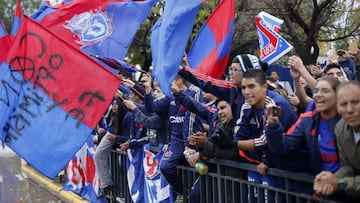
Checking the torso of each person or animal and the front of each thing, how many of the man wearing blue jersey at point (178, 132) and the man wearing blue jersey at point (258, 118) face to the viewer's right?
0

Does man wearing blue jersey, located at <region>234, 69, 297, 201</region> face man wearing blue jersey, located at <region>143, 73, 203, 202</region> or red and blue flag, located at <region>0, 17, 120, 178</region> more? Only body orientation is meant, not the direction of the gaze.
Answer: the red and blue flag

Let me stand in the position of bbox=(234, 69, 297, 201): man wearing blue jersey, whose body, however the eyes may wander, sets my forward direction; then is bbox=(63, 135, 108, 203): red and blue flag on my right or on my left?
on my right

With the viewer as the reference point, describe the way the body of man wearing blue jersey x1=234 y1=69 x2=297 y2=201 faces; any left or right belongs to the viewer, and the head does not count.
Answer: facing the viewer and to the left of the viewer

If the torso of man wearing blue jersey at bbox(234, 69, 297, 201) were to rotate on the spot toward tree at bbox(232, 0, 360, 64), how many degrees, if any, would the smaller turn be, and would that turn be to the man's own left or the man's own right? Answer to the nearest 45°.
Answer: approximately 135° to the man's own right

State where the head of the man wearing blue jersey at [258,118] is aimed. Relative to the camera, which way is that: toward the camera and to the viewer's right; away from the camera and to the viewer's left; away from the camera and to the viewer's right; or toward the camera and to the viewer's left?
toward the camera and to the viewer's left

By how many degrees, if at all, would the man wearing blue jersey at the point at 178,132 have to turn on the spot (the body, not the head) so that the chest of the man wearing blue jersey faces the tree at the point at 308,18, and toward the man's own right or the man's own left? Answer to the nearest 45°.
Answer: approximately 135° to the man's own right
